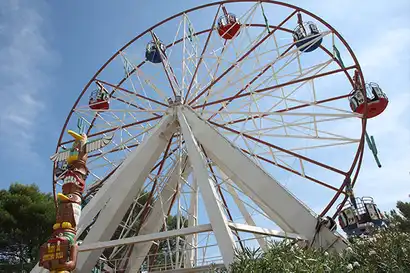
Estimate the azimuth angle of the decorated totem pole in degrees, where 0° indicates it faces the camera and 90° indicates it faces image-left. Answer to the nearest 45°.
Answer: approximately 45°

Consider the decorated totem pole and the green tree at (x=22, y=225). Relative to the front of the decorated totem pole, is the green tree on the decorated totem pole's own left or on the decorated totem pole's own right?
on the decorated totem pole's own right
